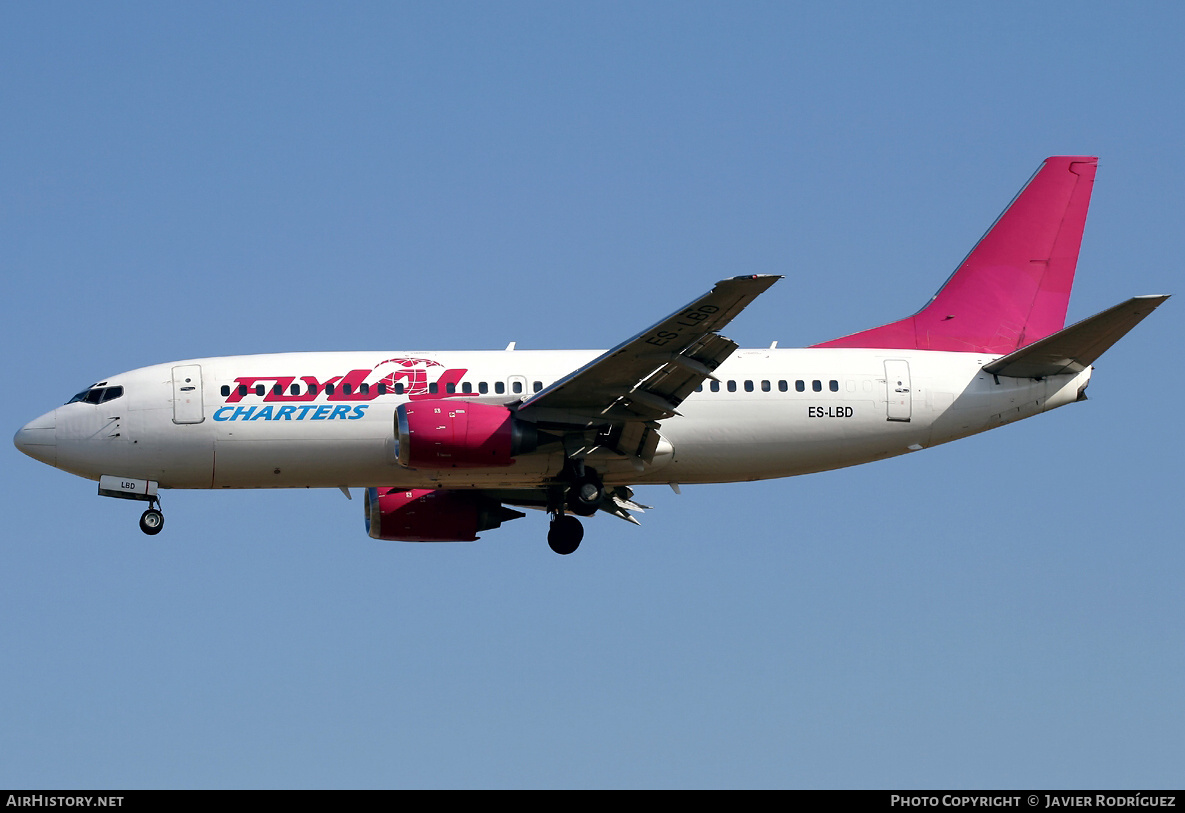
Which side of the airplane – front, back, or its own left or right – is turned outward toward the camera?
left
